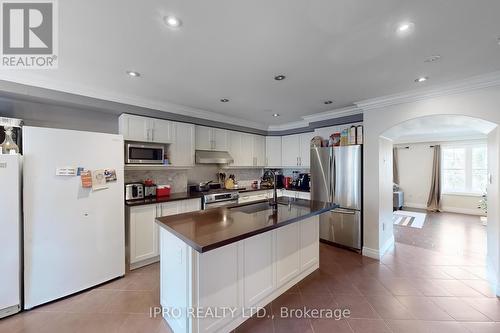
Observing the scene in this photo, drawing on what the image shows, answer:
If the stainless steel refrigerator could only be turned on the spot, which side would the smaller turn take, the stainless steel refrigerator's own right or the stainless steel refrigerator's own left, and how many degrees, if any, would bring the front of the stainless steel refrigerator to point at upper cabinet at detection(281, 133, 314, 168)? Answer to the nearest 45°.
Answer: approximately 90° to the stainless steel refrigerator's own right

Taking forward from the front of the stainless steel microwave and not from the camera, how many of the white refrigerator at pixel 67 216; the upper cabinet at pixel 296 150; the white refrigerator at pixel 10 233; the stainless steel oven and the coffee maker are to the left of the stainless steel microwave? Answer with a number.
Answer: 3

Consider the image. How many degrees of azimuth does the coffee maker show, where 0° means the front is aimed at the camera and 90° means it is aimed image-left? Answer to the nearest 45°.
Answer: approximately 45°

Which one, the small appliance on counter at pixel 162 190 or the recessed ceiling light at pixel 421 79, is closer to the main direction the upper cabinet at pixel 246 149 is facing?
the recessed ceiling light

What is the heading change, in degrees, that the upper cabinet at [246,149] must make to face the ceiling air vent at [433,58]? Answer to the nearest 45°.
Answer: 0° — it already faces it
